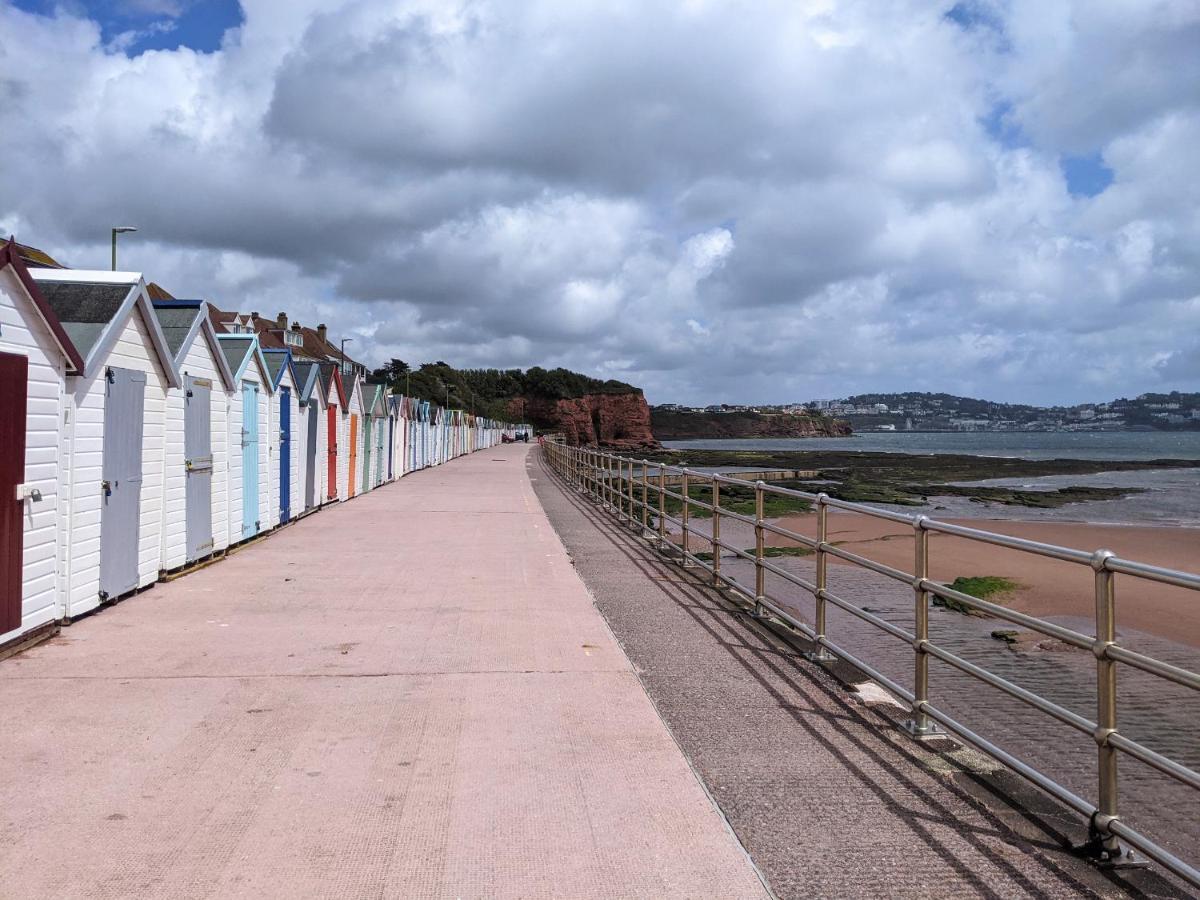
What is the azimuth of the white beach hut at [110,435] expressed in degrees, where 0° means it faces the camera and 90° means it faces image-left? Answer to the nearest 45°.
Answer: approximately 315°

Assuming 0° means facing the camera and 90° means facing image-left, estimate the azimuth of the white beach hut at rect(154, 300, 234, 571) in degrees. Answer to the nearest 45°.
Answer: approximately 315°

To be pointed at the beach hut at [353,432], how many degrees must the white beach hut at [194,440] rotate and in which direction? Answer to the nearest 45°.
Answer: approximately 135° to its left

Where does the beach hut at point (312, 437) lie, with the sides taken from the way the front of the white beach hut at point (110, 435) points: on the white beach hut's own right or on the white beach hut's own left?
on the white beach hut's own left

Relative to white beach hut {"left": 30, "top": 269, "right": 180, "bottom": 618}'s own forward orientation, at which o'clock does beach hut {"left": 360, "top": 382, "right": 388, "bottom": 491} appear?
The beach hut is roughly at 8 o'clock from the white beach hut.

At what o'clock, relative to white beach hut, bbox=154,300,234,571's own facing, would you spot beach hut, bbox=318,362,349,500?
The beach hut is roughly at 8 o'clock from the white beach hut.

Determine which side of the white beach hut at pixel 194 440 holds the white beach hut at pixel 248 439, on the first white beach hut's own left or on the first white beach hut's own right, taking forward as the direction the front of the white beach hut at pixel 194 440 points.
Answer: on the first white beach hut's own left

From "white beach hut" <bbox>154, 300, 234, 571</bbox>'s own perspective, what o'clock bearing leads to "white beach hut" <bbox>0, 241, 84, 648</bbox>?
"white beach hut" <bbox>0, 241, 84, 648</bbox> is roughly at 2 o'clock from "white beach hut" <bbox>154, 300, 234, 571</bbox>.

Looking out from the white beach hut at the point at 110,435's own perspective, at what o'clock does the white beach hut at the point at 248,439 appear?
the white beach hut at the point at 248,439 is roughly at 8 o'clock from the white beach hut at the point at 110,435.

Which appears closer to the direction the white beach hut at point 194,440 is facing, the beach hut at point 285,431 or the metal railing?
the metal railing

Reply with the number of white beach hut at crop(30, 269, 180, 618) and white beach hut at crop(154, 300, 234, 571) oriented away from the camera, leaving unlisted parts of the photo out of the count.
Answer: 0
